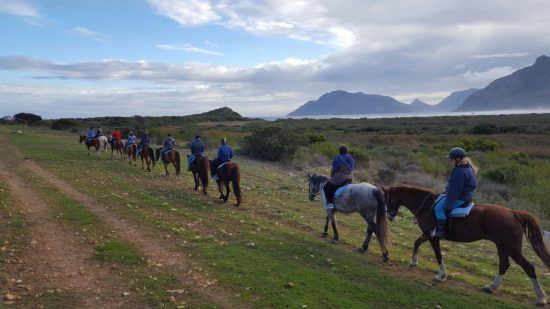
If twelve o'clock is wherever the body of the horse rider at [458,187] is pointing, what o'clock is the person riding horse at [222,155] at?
The person riding horse is roughly at 1 o'clock from the horse rider.

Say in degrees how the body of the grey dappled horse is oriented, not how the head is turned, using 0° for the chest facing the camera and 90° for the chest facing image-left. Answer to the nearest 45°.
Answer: approximately 135°

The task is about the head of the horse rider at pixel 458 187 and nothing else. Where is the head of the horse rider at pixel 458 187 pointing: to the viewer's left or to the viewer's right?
to the viewer's left

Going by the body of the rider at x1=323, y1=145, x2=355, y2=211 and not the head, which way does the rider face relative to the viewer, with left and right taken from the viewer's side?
facing away from the viewer and to the left of the viewer

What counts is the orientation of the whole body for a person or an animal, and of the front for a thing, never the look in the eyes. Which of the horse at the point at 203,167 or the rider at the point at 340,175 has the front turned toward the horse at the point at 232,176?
the rider

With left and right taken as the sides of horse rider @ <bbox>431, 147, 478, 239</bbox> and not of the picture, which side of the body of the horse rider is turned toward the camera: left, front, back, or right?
left

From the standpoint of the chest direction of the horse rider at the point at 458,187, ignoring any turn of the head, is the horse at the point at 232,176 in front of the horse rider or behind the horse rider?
in front

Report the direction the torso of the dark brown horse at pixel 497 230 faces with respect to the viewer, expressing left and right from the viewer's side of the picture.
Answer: facing to the left of the viewer

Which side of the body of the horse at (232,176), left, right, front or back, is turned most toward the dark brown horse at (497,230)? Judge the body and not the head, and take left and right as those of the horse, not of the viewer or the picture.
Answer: back

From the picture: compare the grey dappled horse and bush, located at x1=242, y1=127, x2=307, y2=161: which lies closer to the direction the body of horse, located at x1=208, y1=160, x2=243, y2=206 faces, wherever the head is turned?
the bush

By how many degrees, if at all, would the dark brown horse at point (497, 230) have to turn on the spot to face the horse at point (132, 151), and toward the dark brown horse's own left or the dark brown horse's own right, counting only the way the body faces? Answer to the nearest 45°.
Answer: approximately 45° to the dark brown horse's own right

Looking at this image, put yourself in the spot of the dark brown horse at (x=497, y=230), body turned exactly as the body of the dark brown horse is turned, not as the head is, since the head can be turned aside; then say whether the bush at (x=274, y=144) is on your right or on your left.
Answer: on your right

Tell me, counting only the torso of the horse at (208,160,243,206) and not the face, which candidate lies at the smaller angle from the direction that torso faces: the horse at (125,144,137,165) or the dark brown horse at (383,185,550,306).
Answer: the horse

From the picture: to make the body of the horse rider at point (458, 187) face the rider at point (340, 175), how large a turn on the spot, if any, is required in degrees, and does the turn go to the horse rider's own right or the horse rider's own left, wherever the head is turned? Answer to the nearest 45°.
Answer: approximately 45° to the horse rider's own right

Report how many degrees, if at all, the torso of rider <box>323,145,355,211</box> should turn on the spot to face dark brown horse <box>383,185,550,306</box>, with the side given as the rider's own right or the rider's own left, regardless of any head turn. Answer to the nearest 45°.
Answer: approximately 180°

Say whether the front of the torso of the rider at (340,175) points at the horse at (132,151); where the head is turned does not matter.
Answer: yes
